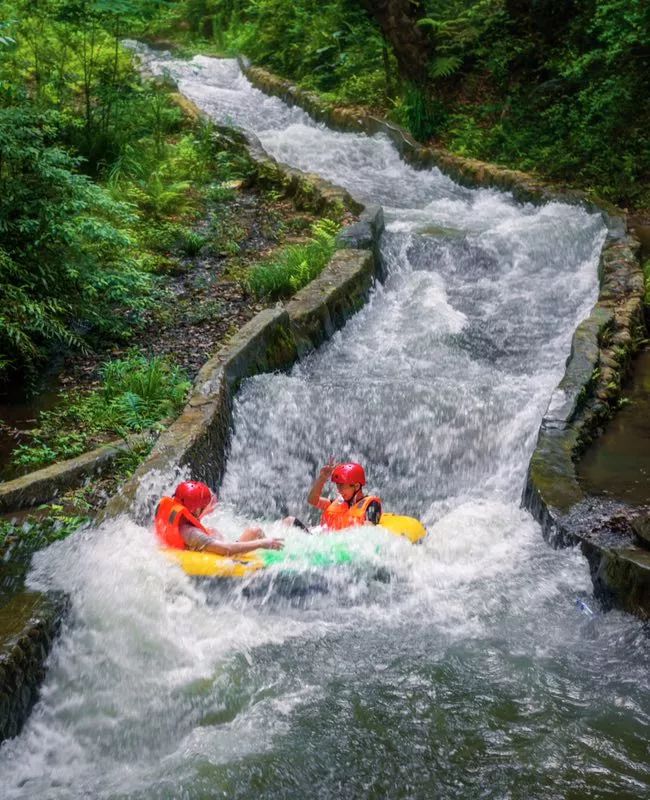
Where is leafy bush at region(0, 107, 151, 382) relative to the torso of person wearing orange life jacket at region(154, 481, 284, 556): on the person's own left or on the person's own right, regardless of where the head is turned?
on the person's own left

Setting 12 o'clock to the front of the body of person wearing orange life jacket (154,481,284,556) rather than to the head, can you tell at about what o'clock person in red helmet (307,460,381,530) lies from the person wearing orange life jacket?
The person in red helmet is roughly at 11 o'clock from the person wearing orange life jacket.

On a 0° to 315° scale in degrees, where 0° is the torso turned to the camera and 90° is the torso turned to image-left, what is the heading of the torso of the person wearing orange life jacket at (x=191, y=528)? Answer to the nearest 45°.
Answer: approximately 270°

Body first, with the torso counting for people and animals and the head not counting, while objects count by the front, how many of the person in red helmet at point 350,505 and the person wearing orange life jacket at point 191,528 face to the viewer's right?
1

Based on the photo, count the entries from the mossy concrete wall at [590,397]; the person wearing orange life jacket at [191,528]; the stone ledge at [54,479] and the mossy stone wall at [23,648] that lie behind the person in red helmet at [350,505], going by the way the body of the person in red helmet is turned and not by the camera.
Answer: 1

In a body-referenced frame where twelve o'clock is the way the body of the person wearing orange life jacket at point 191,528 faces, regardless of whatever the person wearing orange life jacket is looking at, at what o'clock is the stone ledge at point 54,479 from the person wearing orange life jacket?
The stone ledge is roughly at 7 o'clock from the person wearing orange life jacket.

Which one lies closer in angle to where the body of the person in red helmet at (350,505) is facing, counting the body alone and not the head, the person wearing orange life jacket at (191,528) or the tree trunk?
the person wearing orange life jacket

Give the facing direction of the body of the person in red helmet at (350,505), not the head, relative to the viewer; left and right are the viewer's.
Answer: facing the viewer and to the left of the viewer

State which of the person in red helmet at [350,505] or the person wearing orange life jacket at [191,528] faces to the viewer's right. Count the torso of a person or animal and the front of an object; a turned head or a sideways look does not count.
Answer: the person wearing orange life jacket

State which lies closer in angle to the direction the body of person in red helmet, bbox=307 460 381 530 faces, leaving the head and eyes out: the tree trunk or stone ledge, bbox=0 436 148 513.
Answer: the stone ledge

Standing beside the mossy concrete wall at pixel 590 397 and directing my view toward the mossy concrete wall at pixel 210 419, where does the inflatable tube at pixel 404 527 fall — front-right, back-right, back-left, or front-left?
front-left
